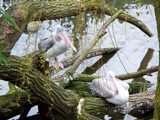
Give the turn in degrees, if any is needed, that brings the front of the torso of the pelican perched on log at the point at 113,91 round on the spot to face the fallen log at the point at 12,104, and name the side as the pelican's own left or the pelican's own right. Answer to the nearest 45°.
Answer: approximately 135° to the pelican's own right

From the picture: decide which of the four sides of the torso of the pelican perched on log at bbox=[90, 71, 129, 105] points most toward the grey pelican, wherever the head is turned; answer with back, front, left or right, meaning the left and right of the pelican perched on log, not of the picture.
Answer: back

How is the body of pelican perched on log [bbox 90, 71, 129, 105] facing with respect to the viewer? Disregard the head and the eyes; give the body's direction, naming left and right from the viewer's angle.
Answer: facing the viewer and to the right of the viewer
